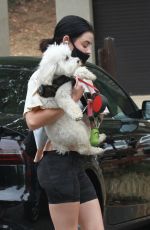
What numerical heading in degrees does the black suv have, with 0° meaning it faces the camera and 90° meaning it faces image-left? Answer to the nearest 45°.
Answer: approximately 225°

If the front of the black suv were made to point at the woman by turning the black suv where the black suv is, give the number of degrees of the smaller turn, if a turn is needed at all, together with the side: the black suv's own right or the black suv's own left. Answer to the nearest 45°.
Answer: approximately 135° to the black suv's own right

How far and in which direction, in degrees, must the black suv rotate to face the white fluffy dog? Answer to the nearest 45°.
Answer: approximately 135° to its right

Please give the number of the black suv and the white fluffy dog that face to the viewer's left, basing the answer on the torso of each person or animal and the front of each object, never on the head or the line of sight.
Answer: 0
